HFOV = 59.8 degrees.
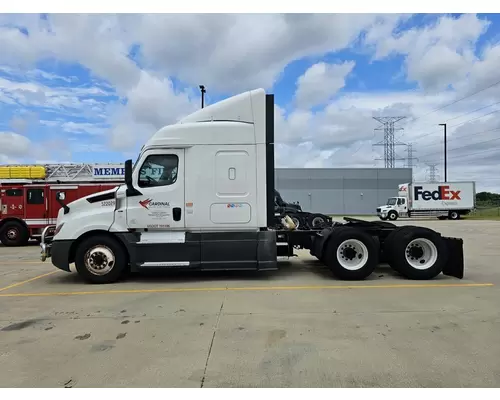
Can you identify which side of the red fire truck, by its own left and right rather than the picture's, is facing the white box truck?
back

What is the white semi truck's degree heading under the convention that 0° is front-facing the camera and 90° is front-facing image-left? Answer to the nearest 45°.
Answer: approximately 90°

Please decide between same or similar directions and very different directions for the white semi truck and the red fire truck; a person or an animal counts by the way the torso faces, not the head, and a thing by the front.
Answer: same or similar directions

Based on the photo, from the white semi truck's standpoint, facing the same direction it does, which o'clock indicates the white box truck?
The white box truck is roughly at 4 o'clock from the white semi truck.

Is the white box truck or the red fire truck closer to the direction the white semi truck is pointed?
the red fire truck

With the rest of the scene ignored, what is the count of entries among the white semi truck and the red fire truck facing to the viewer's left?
2

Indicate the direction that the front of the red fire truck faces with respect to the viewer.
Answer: facing to the left of the viewer
